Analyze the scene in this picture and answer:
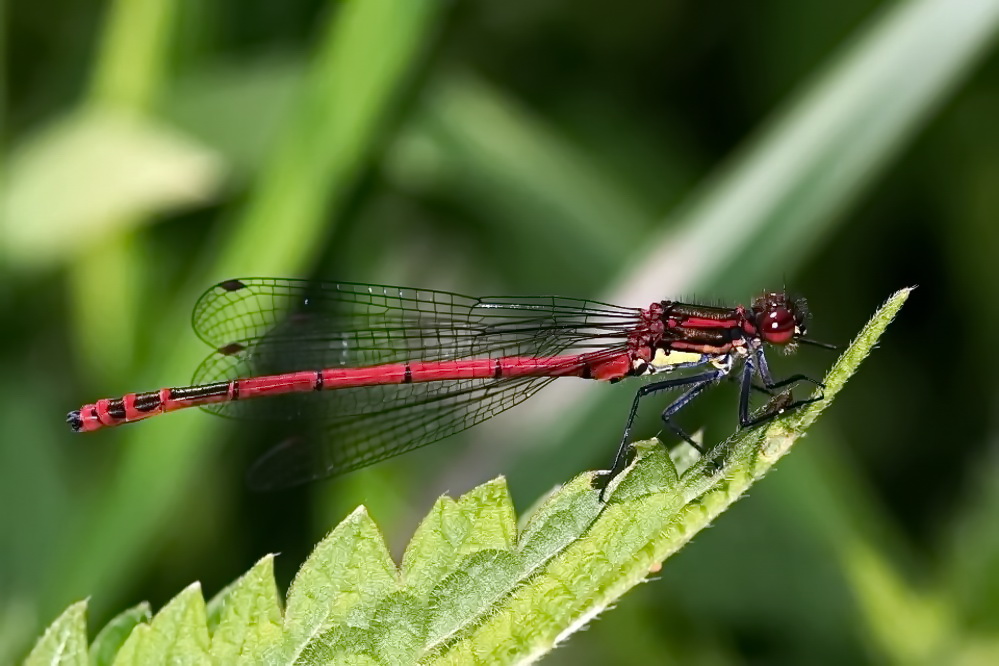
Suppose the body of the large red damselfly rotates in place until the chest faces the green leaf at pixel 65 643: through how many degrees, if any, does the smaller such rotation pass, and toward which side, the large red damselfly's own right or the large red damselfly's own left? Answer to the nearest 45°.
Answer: approximately 135° to the large red damselfly's own right

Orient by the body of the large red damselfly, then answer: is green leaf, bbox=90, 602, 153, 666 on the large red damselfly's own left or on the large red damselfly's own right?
on the large red damselfly's own right

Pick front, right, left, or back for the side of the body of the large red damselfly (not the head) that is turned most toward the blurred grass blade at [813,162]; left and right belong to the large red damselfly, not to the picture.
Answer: left

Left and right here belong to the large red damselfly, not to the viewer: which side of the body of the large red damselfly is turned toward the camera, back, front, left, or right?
right
